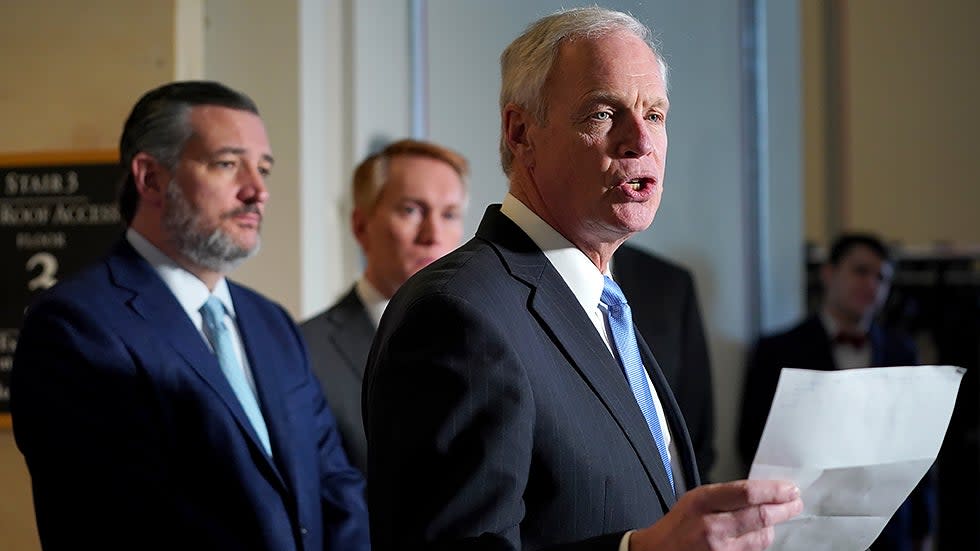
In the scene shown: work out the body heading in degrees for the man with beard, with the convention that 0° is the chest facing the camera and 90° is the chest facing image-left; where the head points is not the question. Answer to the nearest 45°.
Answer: approximately 315°

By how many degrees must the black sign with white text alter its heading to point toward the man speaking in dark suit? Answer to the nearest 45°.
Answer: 0° — it already faces them

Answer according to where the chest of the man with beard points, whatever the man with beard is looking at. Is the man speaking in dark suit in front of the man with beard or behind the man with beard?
in front

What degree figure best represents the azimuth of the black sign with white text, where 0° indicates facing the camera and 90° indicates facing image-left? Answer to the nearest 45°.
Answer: approximately 0°

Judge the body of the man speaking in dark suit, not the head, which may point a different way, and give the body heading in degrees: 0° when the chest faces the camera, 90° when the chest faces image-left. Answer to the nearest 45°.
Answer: approximately 315°

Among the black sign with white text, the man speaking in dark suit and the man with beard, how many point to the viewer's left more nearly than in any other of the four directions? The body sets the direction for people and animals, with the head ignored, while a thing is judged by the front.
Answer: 0

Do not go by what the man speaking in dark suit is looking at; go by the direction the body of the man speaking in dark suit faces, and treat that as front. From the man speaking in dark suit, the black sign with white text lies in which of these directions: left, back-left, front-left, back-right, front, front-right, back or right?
back

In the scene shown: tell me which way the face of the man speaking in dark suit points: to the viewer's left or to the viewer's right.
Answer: to the viewer's right

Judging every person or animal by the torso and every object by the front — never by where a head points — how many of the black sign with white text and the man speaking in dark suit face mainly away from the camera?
0

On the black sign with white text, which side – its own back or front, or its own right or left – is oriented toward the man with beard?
front

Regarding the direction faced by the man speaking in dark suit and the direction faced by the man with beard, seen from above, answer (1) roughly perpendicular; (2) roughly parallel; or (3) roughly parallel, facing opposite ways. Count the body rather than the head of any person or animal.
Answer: roughly parallel

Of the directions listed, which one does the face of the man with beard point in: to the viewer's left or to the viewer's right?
to the viewer's right

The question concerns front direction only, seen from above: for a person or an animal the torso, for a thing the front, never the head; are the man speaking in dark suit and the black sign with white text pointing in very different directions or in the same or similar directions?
same or similar directions

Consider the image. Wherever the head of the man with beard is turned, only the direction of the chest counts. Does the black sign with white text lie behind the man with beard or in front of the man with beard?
behind
